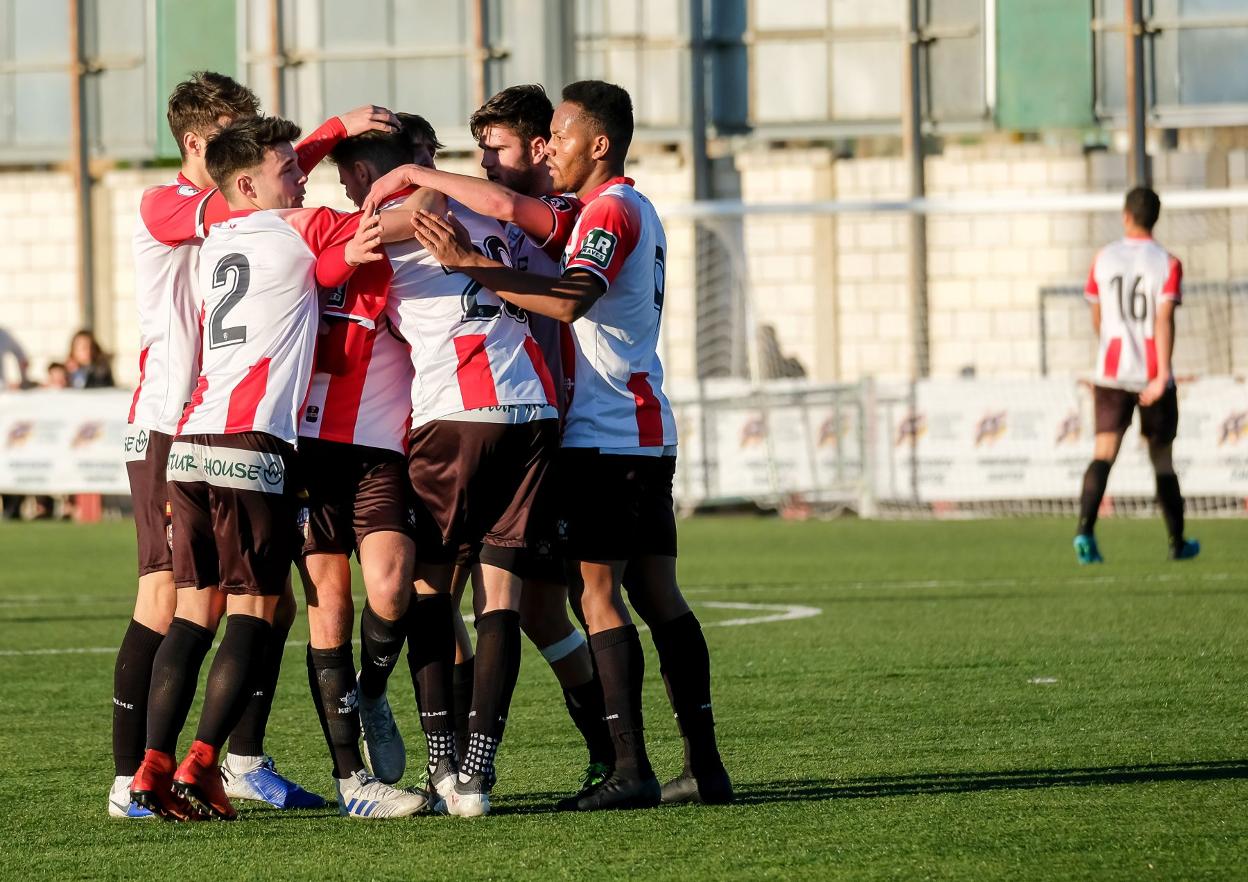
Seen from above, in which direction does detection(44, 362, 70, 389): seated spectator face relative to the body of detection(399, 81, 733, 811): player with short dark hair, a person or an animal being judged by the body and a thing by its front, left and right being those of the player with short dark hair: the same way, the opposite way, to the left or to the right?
to the left

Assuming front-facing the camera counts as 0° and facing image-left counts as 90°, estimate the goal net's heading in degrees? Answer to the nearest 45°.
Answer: approximately 0°

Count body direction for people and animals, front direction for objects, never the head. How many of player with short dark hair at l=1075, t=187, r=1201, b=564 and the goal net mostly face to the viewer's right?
0

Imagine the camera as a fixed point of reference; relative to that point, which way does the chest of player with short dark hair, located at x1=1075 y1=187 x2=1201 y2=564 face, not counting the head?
away from the camera

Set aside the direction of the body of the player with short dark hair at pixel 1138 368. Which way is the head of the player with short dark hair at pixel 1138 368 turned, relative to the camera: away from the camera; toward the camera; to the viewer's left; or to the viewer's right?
away from the camera

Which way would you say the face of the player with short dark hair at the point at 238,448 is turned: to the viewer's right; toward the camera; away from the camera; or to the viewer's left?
to the viewer's right

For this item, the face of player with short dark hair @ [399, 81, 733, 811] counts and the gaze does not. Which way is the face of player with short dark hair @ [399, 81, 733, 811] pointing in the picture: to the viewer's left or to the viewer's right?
to the viewer's left

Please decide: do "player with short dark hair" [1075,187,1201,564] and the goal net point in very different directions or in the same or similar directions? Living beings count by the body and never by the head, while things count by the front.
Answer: very different directions

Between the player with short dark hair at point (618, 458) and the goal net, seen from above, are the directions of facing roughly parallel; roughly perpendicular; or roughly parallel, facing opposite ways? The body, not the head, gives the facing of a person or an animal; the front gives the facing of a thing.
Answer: roughly perpendicular

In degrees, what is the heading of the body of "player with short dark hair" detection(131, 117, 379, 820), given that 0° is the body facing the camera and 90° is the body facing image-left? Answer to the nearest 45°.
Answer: approximately 225°
